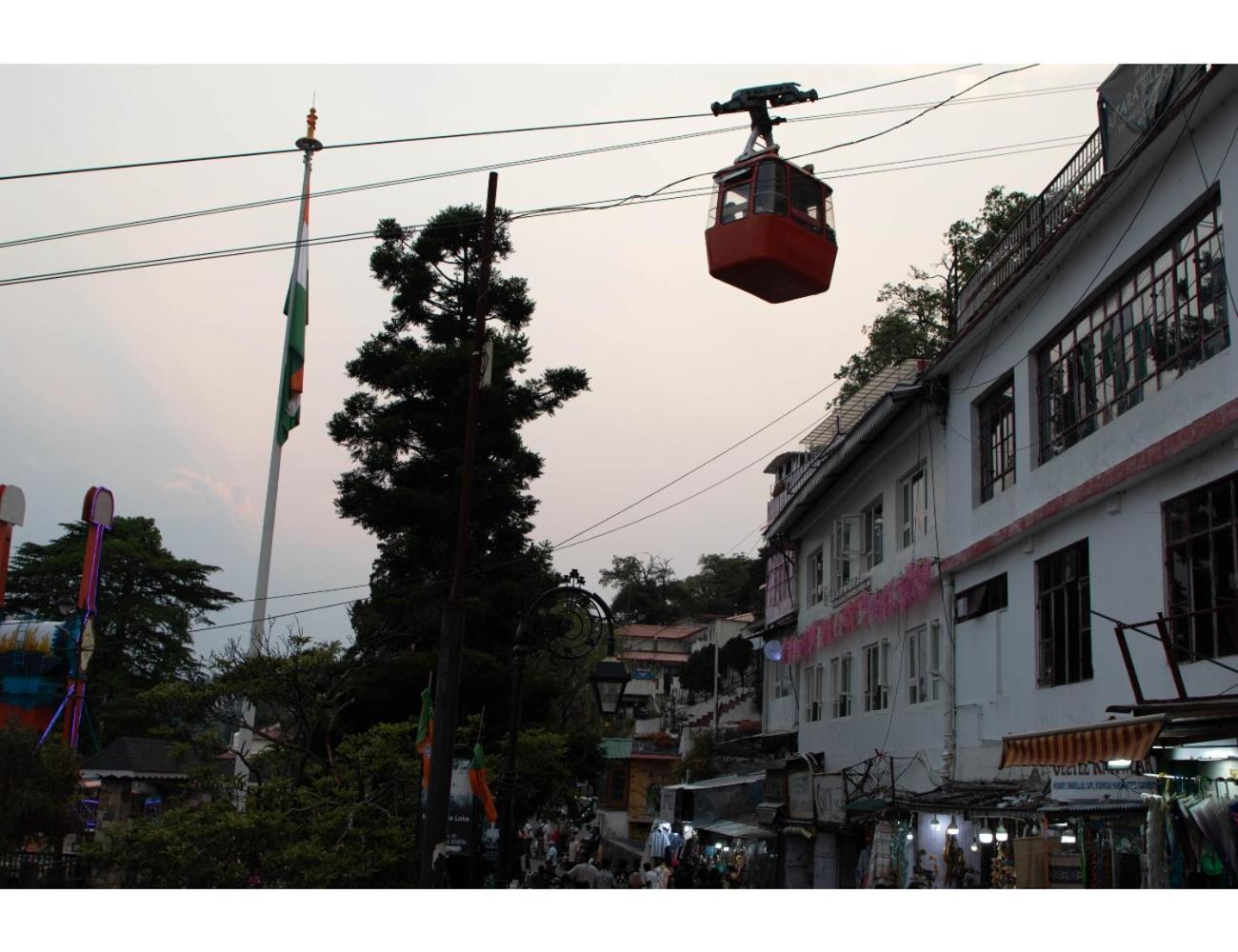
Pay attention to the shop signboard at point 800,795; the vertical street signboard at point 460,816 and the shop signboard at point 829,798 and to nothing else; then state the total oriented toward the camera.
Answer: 3

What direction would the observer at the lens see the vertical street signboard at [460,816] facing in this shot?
facing the viewer

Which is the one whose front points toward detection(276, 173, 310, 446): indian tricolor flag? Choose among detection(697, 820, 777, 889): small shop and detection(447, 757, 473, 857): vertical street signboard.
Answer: the small shop

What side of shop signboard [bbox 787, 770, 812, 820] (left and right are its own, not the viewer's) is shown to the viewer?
front

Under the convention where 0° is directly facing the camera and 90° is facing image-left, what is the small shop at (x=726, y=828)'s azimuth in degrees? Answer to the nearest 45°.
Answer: approximately 45°

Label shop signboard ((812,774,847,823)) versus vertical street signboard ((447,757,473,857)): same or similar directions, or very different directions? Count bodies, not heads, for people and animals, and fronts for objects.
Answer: same or similar directions

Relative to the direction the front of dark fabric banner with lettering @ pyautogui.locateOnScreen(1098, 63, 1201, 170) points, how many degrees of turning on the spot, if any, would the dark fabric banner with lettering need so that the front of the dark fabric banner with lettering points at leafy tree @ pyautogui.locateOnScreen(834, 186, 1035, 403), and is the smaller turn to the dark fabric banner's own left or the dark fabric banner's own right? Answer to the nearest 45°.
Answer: approximately 135° to the dark fabric banner's own right

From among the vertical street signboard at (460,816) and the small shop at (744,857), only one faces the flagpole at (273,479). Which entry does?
the small shop

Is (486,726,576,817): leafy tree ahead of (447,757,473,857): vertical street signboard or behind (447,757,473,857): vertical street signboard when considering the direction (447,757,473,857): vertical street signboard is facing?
behind

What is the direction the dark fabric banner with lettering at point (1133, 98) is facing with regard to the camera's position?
facing the viewer and to the left of the viewer
